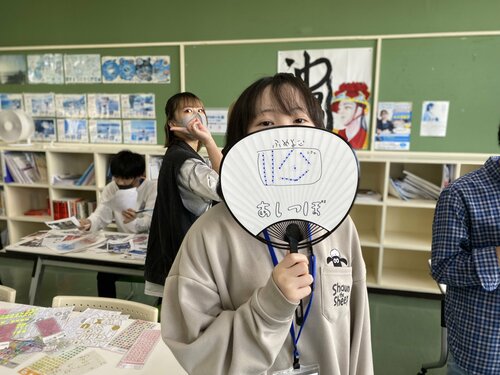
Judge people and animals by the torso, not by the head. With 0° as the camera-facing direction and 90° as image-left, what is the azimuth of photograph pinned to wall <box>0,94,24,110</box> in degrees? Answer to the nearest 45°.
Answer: approximately 0°

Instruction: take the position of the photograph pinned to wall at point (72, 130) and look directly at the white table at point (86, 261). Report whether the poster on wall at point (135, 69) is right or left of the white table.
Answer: left

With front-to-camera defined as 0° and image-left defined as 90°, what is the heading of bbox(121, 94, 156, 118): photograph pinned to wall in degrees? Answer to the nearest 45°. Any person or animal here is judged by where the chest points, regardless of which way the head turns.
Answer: approximately 0°

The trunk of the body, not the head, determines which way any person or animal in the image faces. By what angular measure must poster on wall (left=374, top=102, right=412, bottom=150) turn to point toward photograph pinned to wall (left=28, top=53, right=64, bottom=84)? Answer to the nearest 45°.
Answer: approximately 90° to its right

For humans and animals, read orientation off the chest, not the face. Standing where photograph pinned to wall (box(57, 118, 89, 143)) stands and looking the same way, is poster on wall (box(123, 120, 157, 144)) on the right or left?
on its left

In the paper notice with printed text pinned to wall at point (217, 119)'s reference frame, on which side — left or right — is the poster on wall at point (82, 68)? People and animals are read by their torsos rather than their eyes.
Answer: on its right

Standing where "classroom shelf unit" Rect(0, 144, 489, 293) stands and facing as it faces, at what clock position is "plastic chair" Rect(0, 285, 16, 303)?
The plastic chair is roughly at 2 o'clock from the classroom shelf unit.
